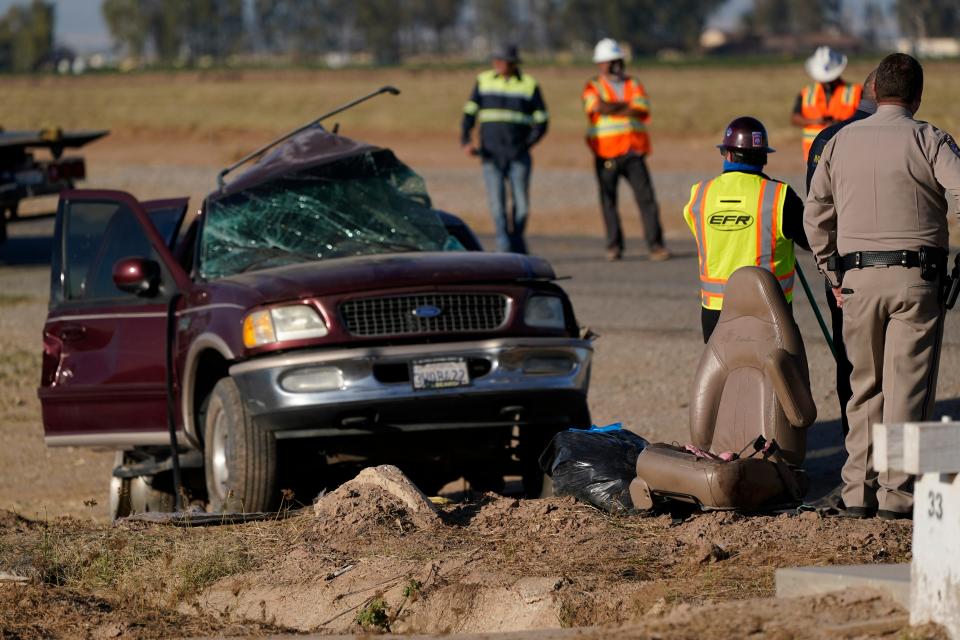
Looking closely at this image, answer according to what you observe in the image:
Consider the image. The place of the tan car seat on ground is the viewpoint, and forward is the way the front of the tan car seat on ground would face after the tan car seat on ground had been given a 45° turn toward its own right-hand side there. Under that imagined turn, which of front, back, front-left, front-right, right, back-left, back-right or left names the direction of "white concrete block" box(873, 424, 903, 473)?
left

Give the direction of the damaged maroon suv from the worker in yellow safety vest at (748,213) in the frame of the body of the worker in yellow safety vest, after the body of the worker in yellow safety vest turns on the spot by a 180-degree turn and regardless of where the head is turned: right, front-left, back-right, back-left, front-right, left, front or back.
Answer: right

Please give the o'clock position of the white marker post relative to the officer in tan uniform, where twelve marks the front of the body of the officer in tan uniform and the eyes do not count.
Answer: The white marker post is roughly at 6 o'clock from the officer in tan uniform.

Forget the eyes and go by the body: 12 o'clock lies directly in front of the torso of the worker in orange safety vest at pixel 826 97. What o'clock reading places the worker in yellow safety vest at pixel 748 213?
The worker in yellow safety vest is roughly at 12 o'clock from the worker in orange safety vest.

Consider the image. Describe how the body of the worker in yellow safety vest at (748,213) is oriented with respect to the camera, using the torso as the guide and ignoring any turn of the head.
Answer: away from the camera

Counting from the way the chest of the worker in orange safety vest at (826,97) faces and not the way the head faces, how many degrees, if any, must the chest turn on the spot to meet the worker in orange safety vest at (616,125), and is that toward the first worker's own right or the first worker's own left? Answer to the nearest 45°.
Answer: approximately 135° to the first worker's own right

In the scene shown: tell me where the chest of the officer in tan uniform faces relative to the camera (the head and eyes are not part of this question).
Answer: away from the camera

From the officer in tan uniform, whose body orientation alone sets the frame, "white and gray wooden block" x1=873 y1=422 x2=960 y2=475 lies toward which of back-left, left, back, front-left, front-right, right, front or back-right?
back

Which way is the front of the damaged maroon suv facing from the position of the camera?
facing the viewer and to the right of the viewer

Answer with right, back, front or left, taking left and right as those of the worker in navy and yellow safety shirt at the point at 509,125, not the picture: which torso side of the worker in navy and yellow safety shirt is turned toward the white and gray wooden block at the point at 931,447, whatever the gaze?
front

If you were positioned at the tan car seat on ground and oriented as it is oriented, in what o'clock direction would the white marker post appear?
The white marker post is roughly at 10 o'clock from the tan car seat on ground.

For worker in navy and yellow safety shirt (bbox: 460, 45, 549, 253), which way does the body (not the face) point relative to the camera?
toward the camera

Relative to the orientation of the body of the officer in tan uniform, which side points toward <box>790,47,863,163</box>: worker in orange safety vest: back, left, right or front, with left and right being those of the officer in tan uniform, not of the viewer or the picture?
front

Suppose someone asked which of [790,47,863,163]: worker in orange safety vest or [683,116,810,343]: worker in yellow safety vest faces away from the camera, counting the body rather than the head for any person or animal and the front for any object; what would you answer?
the worker in yellow safety vest

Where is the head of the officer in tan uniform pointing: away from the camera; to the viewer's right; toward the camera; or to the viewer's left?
away from the camera

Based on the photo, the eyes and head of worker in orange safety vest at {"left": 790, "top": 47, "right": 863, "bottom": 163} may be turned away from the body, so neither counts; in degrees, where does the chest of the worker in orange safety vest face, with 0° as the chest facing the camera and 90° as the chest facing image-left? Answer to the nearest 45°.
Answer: approximately 0°

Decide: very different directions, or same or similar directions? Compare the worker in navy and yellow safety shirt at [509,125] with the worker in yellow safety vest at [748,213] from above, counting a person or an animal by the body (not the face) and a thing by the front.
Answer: very different directions

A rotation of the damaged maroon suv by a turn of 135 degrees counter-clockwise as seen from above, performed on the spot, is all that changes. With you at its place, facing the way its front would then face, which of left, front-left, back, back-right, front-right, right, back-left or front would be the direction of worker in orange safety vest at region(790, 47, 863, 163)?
front-right

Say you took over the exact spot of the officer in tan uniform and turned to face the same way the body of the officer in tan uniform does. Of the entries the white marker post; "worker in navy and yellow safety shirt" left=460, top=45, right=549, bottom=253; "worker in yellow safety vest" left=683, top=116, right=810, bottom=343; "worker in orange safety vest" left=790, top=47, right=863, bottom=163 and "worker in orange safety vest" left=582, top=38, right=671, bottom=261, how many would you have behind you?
1
